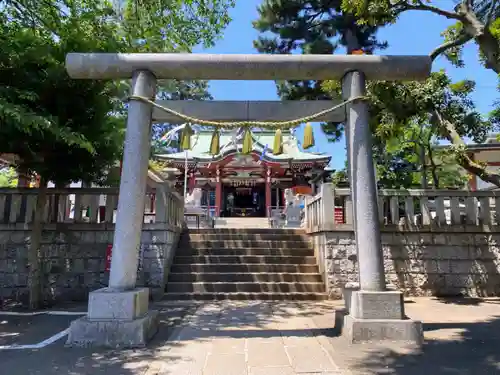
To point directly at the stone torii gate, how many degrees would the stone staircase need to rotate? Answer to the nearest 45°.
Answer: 0° — it already faces it

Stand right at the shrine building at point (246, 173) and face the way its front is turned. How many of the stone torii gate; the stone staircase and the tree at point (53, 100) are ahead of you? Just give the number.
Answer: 3

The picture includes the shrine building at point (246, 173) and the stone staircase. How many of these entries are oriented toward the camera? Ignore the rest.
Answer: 2

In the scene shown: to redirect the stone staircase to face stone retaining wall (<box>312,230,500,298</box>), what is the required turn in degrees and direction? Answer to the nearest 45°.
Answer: approximately 90° to its left

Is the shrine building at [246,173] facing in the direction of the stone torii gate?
yes

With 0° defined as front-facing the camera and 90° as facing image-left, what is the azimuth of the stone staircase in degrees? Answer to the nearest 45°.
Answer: approximately 0°

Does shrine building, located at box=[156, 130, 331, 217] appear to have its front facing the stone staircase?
yes

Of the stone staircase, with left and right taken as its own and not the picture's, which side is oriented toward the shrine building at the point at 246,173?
back

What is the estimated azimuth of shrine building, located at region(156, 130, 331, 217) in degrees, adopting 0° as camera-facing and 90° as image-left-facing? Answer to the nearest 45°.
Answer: approximately 0°
